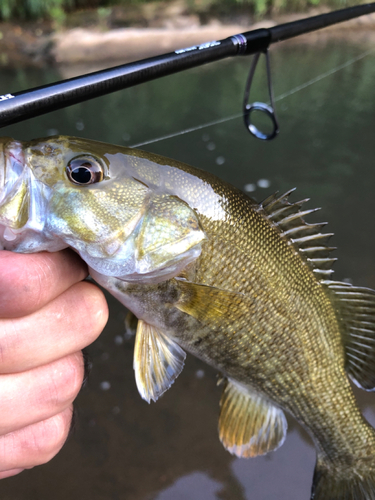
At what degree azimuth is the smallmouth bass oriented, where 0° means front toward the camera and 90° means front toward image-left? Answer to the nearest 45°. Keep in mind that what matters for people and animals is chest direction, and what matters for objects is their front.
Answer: approximately 90°
